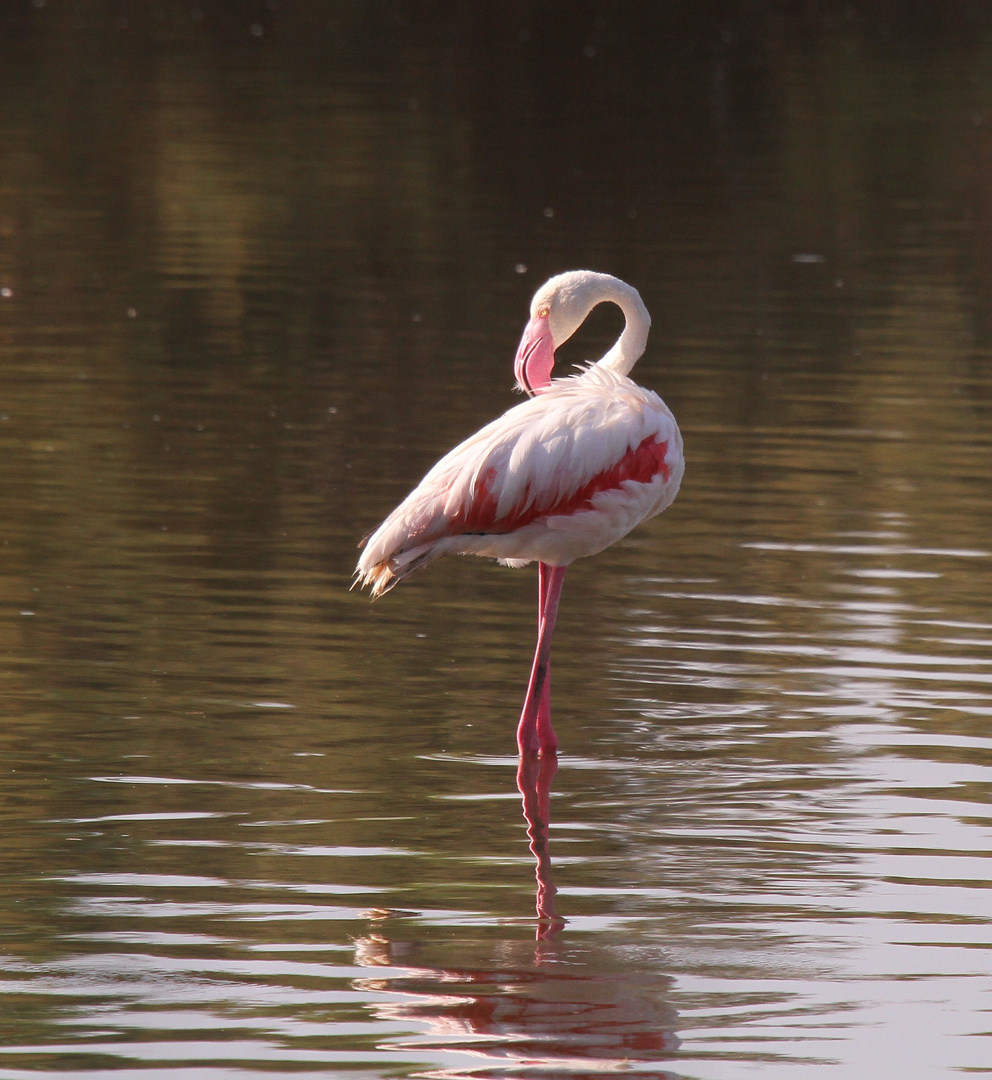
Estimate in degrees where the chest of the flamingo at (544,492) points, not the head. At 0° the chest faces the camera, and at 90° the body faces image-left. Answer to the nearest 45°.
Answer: approximately 270°
